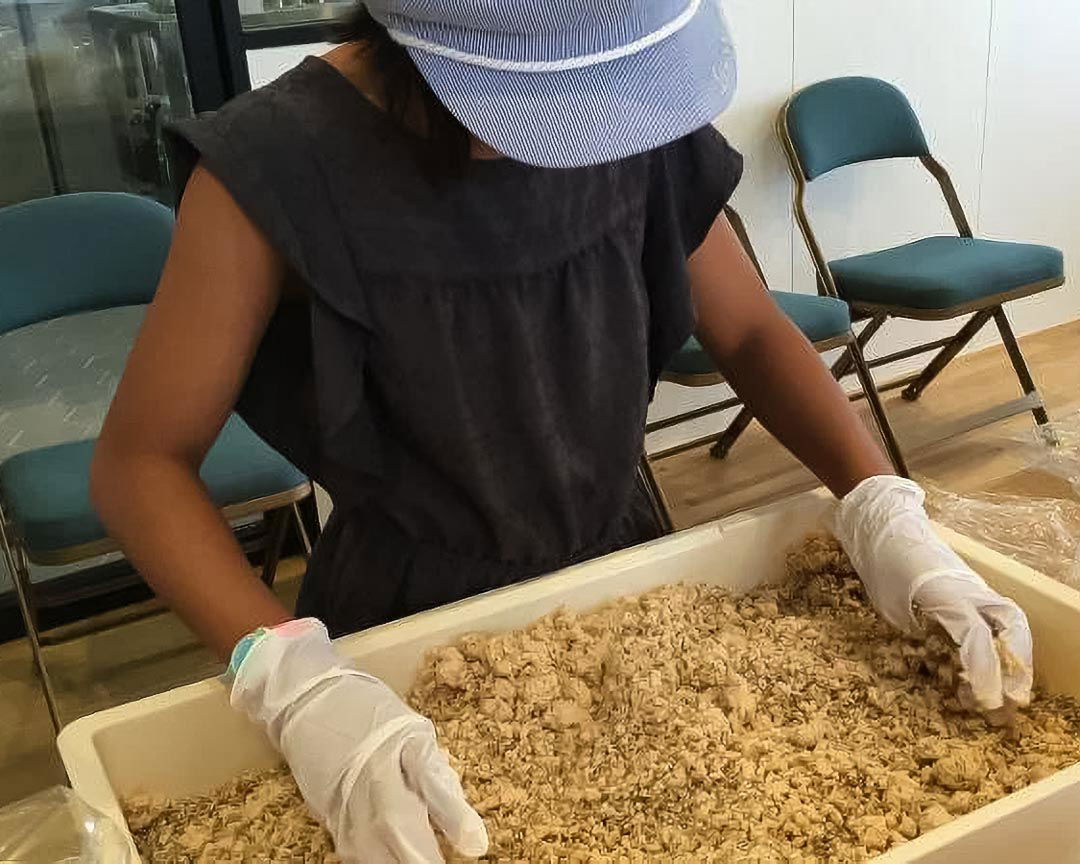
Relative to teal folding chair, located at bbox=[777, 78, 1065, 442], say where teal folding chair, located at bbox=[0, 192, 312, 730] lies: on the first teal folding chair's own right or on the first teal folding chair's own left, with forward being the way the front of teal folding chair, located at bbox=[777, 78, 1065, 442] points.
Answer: on the first teal folding chair's own right

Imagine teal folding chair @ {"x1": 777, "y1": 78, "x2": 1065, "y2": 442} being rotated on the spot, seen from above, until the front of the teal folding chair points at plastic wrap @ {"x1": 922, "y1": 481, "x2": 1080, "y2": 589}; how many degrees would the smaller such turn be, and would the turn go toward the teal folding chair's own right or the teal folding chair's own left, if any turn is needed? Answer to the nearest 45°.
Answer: approximately 45° to the teal folding chair's own right

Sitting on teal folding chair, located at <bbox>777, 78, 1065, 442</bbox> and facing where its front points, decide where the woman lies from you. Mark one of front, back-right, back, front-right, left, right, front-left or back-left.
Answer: front-right

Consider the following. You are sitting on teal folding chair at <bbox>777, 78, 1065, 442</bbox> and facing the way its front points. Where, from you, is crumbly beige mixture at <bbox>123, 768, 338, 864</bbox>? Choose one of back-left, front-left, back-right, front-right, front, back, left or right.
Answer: front-right

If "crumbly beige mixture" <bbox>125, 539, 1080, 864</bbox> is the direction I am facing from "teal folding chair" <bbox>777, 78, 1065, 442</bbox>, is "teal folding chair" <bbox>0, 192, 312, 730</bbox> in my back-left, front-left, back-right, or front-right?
front-right

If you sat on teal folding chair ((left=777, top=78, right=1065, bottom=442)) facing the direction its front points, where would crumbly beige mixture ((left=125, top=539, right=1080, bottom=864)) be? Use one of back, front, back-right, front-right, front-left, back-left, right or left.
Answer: front-right

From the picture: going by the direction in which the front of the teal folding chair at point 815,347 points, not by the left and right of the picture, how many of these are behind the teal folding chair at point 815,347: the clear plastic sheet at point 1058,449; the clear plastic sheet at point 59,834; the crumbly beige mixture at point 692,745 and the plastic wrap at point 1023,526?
0

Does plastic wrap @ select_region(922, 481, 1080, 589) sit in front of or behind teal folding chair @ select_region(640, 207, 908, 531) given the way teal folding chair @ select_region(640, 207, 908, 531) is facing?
in front

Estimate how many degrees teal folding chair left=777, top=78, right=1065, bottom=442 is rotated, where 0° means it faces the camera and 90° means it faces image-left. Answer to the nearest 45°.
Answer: approximately 315°

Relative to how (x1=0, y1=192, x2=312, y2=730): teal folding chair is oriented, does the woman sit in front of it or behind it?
in front

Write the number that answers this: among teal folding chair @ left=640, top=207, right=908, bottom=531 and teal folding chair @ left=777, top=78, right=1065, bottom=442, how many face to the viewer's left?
0

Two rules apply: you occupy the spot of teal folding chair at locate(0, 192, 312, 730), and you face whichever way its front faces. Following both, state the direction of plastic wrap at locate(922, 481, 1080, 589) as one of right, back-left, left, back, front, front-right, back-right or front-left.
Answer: front

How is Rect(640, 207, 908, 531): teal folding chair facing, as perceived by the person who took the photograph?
facing the viewer and to the right of the viewer

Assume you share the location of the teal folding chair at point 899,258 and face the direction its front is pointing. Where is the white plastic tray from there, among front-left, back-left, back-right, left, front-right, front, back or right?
front-right

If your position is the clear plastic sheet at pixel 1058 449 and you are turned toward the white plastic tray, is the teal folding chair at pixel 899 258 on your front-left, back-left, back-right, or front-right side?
back-right

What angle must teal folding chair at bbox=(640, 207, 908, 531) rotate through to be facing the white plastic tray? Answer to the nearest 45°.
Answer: approximately 45° to its right

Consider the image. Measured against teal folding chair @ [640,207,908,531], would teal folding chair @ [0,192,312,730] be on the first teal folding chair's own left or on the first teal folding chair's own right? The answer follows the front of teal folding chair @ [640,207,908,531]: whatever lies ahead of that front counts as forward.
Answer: on the first teal folding chair's own right
